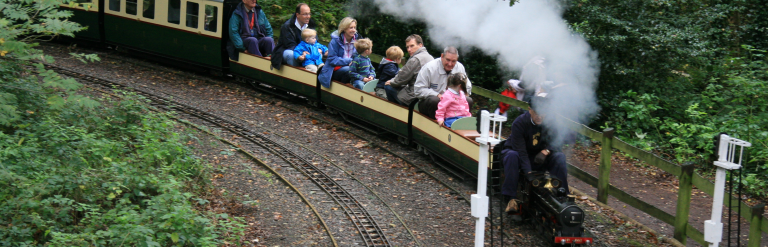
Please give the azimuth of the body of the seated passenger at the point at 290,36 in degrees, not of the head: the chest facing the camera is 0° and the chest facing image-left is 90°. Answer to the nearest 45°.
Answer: approximately 315°

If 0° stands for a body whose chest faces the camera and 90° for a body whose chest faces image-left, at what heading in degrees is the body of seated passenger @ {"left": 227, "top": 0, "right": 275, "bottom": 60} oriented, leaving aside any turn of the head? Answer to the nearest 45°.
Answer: approximately 315°

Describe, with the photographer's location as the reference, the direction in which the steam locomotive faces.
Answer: facing the viewer and to the right of the viewer

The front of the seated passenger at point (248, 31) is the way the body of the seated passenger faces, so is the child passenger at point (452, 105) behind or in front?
in front

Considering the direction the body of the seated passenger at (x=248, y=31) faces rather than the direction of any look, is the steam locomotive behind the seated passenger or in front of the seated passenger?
in front

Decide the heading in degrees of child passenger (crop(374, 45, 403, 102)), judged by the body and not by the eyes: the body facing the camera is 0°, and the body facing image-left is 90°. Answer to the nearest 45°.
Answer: approximately 270°

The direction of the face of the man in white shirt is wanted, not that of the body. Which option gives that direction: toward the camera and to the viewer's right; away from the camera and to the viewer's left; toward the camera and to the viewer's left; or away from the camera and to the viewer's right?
toward the camera and to the viewer's right

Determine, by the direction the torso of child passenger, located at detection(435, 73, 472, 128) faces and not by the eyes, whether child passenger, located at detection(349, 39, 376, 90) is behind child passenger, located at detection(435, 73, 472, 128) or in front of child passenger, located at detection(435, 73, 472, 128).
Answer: behind

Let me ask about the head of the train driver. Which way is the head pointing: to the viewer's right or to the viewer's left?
to the viewer's right
